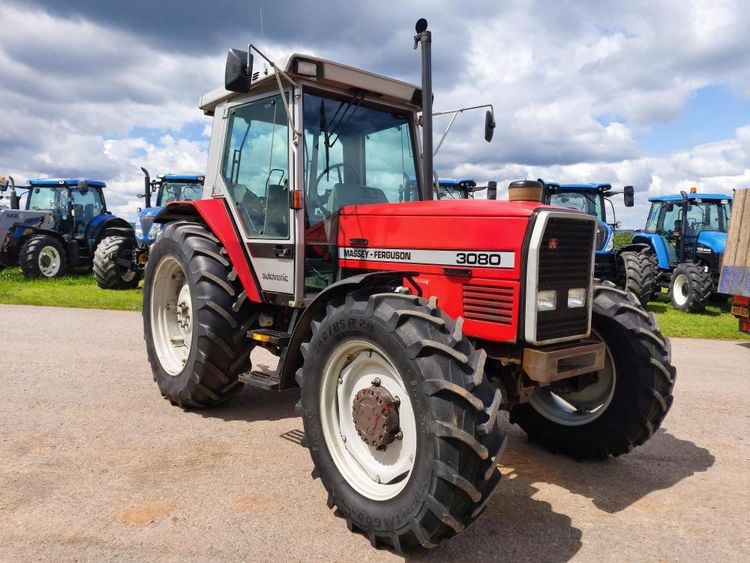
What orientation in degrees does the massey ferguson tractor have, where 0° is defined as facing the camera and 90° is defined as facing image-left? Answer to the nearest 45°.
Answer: approximately 315°

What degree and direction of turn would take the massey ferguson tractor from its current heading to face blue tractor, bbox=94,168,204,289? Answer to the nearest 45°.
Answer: approximately 180°

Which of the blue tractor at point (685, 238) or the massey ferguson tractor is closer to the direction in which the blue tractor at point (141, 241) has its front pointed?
the massey ferguson tractor

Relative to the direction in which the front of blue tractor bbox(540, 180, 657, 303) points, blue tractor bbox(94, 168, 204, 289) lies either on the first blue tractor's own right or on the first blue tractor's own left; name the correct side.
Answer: on the first blue tractor's own right

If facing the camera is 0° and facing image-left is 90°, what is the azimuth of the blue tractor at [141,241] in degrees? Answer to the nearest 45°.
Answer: approximately 45°

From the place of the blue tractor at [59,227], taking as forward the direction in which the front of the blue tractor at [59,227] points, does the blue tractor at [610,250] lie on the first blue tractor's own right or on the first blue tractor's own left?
on the first blue tractor's own left
